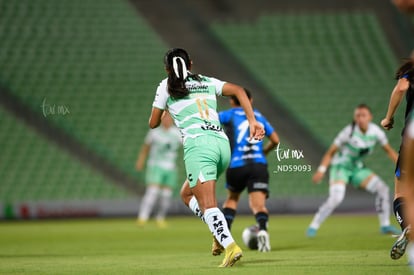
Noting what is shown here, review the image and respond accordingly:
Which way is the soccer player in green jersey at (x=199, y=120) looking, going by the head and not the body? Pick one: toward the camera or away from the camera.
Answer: away from the camera

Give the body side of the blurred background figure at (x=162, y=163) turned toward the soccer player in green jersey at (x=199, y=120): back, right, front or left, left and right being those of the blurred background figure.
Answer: front

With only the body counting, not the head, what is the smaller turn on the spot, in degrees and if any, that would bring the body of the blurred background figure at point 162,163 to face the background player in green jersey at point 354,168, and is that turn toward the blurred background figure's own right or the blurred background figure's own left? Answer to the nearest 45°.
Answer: approximately 45° to the blurred background figure's own left

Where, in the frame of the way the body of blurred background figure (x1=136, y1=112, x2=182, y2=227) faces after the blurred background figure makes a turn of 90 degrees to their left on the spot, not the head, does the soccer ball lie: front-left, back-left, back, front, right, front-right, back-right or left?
right

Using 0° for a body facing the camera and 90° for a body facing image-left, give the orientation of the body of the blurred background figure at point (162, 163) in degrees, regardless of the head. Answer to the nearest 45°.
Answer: approximately 0°
